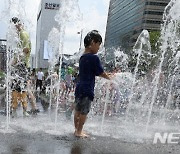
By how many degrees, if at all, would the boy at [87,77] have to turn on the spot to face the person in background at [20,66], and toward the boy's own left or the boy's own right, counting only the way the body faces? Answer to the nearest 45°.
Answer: approximately 135° to the boy's own left

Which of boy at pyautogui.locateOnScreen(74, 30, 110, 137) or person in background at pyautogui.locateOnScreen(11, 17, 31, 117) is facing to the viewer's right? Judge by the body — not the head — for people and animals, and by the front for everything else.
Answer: the boy

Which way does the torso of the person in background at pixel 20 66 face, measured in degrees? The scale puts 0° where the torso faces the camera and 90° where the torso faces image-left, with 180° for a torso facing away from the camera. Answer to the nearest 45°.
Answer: approximately 45°

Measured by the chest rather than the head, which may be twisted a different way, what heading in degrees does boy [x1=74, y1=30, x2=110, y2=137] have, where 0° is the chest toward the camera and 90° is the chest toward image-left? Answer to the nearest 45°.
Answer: approximately 270°

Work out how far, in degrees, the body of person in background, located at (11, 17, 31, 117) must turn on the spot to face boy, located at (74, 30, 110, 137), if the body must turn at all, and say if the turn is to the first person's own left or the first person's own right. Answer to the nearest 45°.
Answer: approximately 90° to the first person's own left

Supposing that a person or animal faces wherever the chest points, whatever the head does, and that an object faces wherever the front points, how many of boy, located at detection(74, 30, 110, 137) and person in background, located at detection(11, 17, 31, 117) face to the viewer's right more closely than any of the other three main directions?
1
